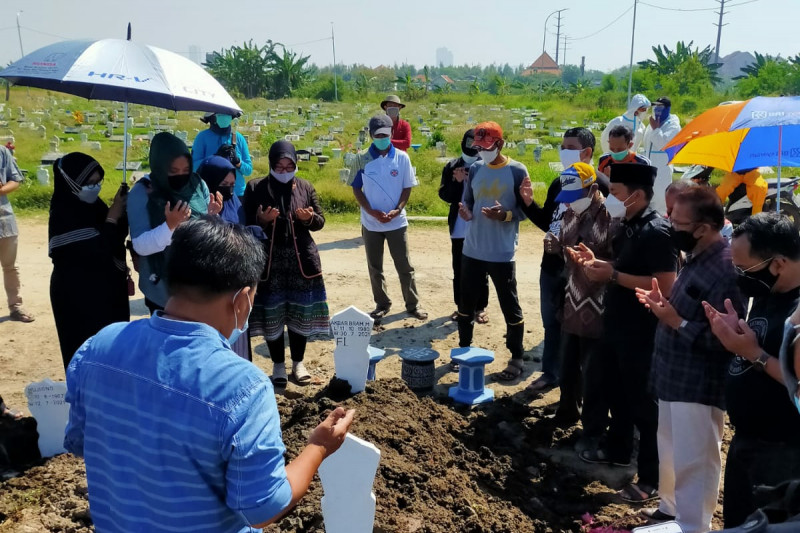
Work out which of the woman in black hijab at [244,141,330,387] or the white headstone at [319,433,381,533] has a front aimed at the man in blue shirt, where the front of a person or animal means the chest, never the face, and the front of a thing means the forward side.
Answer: the woman in black hijab

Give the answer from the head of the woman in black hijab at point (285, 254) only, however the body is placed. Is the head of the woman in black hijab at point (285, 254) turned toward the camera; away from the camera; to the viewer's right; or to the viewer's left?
toward the camera

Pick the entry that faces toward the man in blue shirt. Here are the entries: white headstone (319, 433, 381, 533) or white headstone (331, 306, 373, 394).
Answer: white headstone (331, 306, 373, 394)

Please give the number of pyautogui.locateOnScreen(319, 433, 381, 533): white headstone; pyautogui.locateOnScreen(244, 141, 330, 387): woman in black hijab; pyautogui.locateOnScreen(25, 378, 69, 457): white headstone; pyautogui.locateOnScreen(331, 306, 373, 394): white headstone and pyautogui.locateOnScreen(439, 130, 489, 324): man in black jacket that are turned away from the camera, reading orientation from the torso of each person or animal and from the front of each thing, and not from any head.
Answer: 1

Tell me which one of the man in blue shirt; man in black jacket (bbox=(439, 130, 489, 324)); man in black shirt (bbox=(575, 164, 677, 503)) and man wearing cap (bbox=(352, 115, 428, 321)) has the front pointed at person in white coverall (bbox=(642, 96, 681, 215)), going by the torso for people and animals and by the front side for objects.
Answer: the man in blue shirt

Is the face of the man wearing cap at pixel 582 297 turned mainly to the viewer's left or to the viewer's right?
to the viewer's left

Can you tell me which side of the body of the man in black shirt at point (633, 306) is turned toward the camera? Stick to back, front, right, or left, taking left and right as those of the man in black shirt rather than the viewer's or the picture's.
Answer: left

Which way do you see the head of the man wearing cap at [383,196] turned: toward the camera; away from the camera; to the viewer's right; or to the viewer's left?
toward the camera

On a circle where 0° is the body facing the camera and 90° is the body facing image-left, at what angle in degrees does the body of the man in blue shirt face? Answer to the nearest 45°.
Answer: approximately 225°

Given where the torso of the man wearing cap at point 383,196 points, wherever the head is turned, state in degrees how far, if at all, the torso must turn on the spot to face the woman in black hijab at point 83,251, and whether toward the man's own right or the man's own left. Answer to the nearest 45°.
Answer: approximately 45° to the man's own right

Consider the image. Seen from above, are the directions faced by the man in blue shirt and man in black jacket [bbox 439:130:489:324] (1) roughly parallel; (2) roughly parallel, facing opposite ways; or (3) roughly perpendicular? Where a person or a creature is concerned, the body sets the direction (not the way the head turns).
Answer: roughly parallel, facing opposite ways

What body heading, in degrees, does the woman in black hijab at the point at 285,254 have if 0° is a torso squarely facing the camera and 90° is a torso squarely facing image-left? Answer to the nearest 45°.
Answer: approximately 0°

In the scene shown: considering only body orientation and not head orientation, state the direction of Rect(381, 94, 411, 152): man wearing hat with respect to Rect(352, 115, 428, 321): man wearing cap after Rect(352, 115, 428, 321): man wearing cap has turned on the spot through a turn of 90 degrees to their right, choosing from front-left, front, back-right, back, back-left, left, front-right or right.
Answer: right

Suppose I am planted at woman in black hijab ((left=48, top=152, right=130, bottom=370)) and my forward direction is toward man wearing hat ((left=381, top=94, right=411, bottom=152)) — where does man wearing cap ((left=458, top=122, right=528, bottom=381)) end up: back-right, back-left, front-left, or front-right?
front-right

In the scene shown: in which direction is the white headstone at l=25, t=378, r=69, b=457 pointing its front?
toward the camera

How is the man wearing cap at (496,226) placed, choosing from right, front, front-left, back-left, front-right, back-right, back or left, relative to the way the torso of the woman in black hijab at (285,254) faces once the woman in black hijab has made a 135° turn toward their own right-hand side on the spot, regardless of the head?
back-right

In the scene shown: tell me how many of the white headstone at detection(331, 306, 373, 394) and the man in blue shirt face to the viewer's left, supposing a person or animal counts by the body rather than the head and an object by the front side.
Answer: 0

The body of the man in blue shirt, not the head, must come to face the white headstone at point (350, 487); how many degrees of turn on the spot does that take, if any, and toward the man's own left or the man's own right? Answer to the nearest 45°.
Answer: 0° — they already face it

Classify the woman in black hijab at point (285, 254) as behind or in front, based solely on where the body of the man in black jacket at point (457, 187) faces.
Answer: in front
